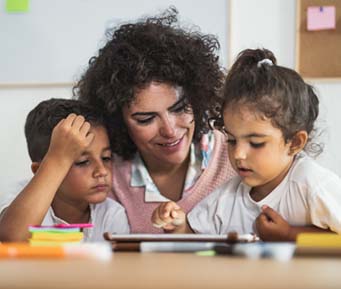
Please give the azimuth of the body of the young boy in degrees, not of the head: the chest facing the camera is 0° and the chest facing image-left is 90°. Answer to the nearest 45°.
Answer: approximately 315°

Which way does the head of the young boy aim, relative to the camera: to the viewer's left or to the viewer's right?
to the viewer's right

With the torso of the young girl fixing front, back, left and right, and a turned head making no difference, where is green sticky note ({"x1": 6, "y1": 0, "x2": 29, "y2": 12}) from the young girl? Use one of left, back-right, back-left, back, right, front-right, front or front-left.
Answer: right

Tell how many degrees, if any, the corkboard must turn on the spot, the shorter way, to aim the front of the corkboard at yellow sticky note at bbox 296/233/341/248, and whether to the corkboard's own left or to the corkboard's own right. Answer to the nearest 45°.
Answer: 0° — it already faces it

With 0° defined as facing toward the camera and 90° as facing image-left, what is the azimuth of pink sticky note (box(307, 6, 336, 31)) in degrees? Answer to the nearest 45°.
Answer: approximately 0°

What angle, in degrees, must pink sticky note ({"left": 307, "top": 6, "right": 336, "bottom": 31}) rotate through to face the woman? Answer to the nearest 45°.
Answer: approximately 45° to its right
